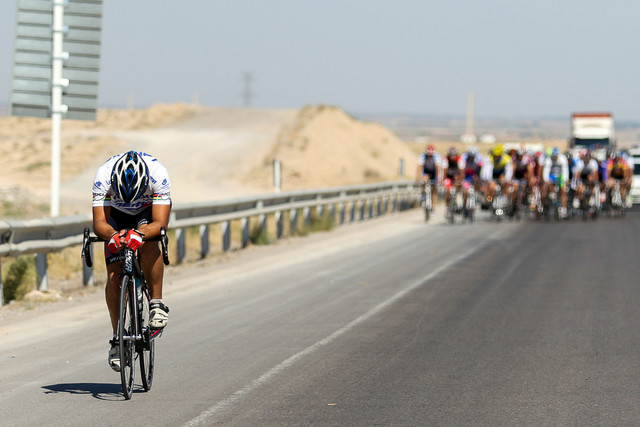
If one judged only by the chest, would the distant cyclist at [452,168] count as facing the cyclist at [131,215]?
yes

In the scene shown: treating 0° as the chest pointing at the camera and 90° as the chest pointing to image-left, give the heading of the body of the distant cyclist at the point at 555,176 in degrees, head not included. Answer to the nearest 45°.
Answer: approximately 0°

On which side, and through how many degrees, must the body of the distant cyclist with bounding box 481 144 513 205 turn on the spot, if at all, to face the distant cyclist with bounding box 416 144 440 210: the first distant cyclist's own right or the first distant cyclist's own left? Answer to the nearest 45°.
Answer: approximately 90° to the first distant cyclist's own right

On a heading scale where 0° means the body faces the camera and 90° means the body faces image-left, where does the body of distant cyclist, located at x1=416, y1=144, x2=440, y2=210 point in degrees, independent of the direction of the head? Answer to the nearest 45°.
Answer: approximately 0°

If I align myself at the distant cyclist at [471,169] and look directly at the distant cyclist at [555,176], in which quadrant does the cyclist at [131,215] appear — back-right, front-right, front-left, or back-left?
back-right

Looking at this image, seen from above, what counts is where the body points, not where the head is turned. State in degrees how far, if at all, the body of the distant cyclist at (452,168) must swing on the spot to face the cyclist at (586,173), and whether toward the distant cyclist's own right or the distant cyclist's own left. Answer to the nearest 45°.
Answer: approximately 135° to the distant cyclist's own left

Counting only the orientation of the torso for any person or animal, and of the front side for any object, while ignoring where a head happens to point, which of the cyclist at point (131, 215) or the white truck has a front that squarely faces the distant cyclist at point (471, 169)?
the white truck

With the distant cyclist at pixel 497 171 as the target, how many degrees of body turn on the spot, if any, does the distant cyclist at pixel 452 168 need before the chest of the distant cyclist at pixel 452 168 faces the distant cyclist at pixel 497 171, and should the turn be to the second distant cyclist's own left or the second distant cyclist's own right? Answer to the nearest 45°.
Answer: approximately 135° to the second distant cyclist's own left

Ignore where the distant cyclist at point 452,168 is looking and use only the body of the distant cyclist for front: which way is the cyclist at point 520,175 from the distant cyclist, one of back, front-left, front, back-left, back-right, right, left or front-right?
back-left
